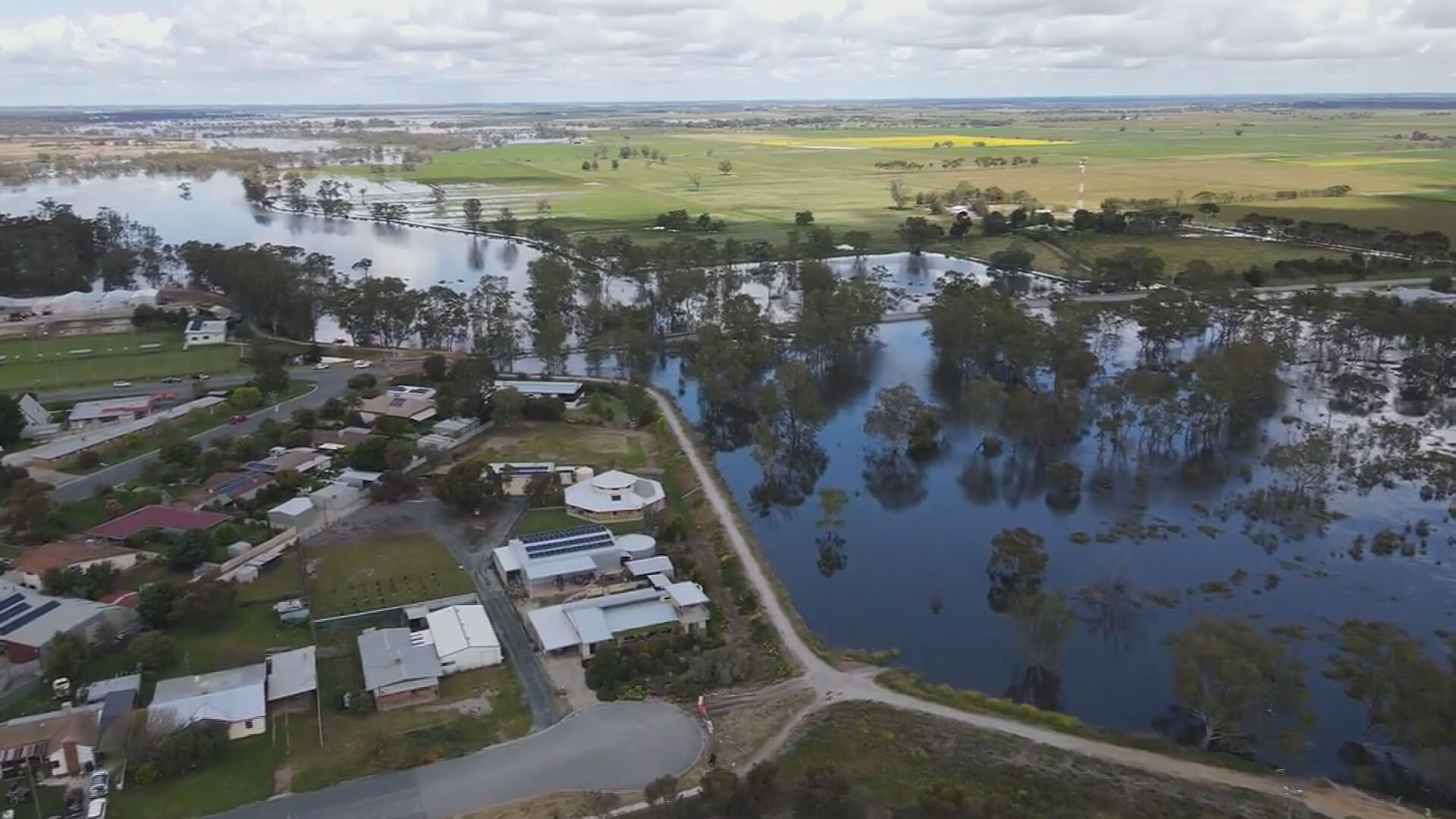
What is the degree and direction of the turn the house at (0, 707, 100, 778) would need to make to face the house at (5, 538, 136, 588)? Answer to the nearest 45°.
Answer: approximately 180°

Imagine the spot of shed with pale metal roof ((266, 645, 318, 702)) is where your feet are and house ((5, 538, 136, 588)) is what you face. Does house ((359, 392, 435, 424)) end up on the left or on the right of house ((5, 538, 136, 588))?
right

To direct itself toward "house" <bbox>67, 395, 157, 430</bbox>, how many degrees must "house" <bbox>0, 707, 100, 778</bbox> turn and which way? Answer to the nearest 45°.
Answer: approximately 180°

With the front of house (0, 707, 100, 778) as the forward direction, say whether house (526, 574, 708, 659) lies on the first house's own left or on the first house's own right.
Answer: on the first house's own left

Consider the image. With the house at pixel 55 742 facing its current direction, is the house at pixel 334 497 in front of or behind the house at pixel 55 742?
behind

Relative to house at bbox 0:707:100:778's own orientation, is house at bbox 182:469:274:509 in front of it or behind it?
behind

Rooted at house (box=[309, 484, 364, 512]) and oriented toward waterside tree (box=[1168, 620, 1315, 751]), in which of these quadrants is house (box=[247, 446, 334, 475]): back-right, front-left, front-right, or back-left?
back-left

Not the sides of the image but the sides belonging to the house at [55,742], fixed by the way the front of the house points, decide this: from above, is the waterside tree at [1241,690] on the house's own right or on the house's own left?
on the house's own left

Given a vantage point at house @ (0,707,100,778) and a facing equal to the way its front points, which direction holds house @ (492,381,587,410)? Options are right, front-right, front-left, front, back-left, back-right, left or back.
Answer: back-left

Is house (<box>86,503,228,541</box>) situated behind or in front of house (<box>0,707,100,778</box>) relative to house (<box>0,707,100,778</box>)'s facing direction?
behind

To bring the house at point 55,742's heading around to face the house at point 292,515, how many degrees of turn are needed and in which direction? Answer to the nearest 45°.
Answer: approximately 135° to its left

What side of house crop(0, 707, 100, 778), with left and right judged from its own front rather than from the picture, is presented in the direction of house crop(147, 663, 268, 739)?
left

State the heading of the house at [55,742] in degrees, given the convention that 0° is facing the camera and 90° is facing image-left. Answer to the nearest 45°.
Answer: approximately 0°

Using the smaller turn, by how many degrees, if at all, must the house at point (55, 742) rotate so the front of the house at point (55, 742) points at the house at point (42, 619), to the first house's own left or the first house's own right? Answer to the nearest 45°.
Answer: approximately 180°

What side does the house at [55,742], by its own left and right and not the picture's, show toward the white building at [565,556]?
left

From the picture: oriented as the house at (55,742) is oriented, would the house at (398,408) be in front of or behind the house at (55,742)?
behind
